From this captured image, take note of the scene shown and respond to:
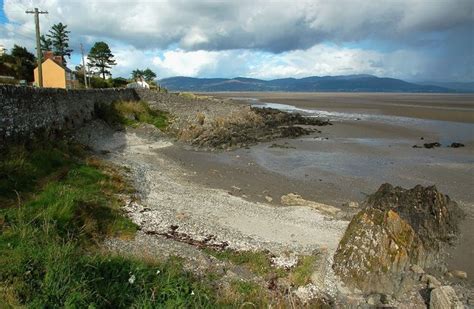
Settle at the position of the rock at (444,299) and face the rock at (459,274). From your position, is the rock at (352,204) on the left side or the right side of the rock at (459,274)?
left

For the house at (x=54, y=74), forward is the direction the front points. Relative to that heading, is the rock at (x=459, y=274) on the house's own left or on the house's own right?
on the house's own right

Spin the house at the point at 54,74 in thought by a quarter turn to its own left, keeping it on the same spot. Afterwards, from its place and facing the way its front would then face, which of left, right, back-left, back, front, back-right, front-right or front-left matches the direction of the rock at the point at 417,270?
back

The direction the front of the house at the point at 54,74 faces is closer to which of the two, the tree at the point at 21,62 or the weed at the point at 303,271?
the weed

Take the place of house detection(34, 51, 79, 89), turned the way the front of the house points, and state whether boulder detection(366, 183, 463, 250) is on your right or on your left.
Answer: on your right

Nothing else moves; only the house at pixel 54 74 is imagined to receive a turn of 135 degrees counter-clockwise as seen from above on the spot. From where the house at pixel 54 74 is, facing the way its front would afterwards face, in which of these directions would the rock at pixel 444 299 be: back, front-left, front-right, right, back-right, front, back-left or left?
back-left

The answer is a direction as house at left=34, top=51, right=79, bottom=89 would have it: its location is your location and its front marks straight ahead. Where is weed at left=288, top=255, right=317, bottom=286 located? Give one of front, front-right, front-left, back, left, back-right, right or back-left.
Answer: right

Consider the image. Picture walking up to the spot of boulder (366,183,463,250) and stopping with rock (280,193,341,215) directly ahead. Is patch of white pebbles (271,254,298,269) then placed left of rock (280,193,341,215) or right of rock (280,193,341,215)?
left

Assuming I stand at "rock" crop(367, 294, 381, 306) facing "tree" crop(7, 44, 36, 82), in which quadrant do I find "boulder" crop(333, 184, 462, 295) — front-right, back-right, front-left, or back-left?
front-right

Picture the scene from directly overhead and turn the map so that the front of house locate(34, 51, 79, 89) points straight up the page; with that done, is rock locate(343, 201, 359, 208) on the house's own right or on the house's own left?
on the house's own right

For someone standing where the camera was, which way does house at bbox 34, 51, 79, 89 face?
facing to the right of the viewer

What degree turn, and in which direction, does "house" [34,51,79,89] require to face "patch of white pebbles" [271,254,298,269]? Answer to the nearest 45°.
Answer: approximately 90° to its right

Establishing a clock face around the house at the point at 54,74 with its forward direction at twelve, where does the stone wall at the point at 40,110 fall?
The stone wall is roughly at 3 o'clock from the house.

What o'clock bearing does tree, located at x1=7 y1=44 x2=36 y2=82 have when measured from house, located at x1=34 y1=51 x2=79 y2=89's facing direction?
The tree is roughly at 7 o'clock from the house.

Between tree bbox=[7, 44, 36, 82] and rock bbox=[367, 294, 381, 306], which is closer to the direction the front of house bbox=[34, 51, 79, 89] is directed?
the rock

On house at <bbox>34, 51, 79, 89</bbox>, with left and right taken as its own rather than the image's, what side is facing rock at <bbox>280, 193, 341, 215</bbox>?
right
